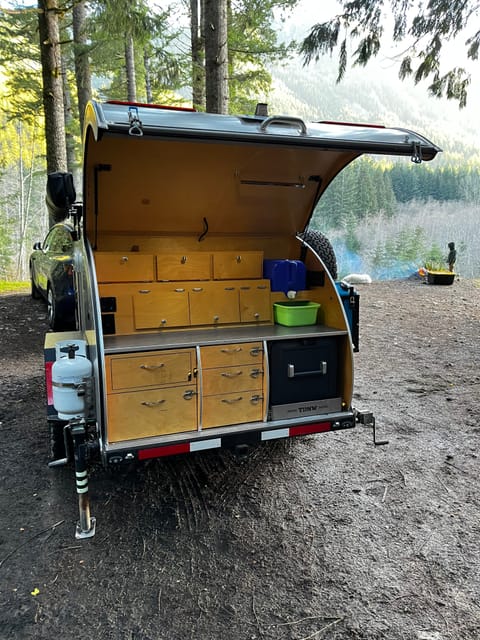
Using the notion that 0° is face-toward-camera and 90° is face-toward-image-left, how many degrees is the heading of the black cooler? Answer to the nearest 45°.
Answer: approximately 0°

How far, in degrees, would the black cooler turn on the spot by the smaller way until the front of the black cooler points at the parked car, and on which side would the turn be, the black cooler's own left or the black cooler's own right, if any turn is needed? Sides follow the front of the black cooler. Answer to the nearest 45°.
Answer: approximately 135° to the black cooler's own right

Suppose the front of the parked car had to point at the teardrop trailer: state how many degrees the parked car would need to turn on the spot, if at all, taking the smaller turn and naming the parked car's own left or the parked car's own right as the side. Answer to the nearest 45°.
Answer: approximately 135° to the parked car's own left
